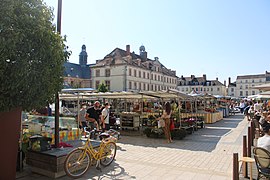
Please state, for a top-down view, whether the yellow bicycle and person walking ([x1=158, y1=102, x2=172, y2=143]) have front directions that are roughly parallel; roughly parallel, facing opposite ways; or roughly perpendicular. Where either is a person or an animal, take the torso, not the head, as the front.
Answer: roughly perpendicular

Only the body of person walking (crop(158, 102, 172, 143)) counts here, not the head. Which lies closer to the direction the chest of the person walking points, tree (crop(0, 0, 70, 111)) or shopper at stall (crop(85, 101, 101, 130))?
the shopper at stall
